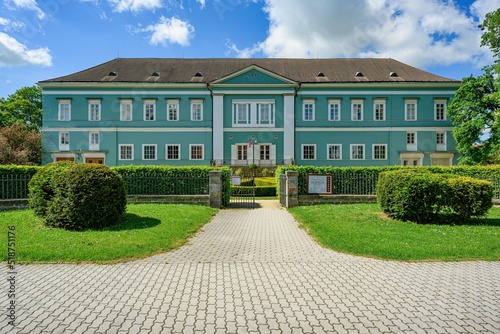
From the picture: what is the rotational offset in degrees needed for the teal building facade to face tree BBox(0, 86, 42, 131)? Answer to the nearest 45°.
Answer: approximately 90° to its right

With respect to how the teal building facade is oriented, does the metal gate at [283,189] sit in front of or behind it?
in front

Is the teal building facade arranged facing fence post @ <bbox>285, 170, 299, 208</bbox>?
yes

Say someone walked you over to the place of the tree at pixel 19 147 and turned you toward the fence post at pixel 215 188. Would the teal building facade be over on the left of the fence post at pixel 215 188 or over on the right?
left

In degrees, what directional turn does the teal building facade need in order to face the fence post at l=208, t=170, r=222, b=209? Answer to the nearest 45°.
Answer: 0° — it already faces it

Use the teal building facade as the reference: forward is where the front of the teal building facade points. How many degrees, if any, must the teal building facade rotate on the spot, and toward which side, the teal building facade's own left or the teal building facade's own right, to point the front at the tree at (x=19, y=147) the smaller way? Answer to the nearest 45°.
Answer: approximately 90° to the teal building facade's own right

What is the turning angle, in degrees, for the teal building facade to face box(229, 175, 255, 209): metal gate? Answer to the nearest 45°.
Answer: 0° — it already faces it

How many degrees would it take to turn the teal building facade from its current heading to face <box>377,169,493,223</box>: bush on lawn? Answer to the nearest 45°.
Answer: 0° — it already faces it

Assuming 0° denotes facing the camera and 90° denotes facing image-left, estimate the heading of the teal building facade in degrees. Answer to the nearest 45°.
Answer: approximately 0°
